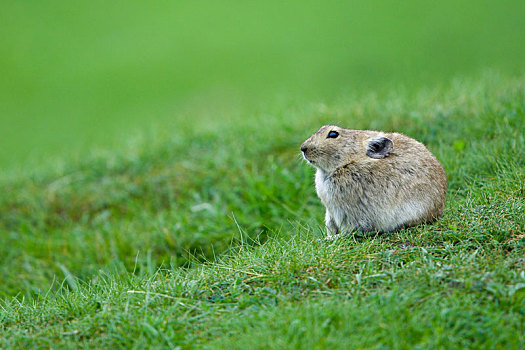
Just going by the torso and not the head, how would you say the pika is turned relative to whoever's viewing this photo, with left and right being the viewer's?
facing to the left of the viewer
